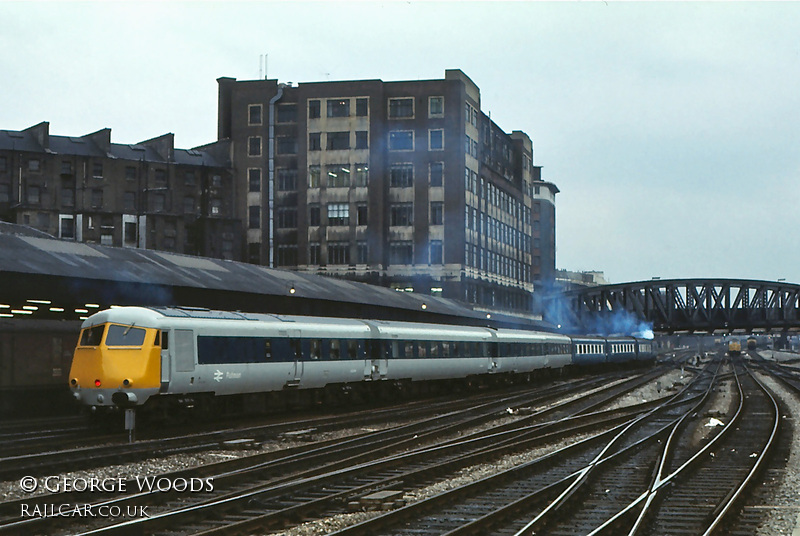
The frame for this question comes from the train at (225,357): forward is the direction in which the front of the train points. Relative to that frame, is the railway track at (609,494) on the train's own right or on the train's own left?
on the train's own left

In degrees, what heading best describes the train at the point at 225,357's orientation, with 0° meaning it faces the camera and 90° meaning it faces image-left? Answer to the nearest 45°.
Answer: approximately 45°

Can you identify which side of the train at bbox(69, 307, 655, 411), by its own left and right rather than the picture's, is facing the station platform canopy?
right
